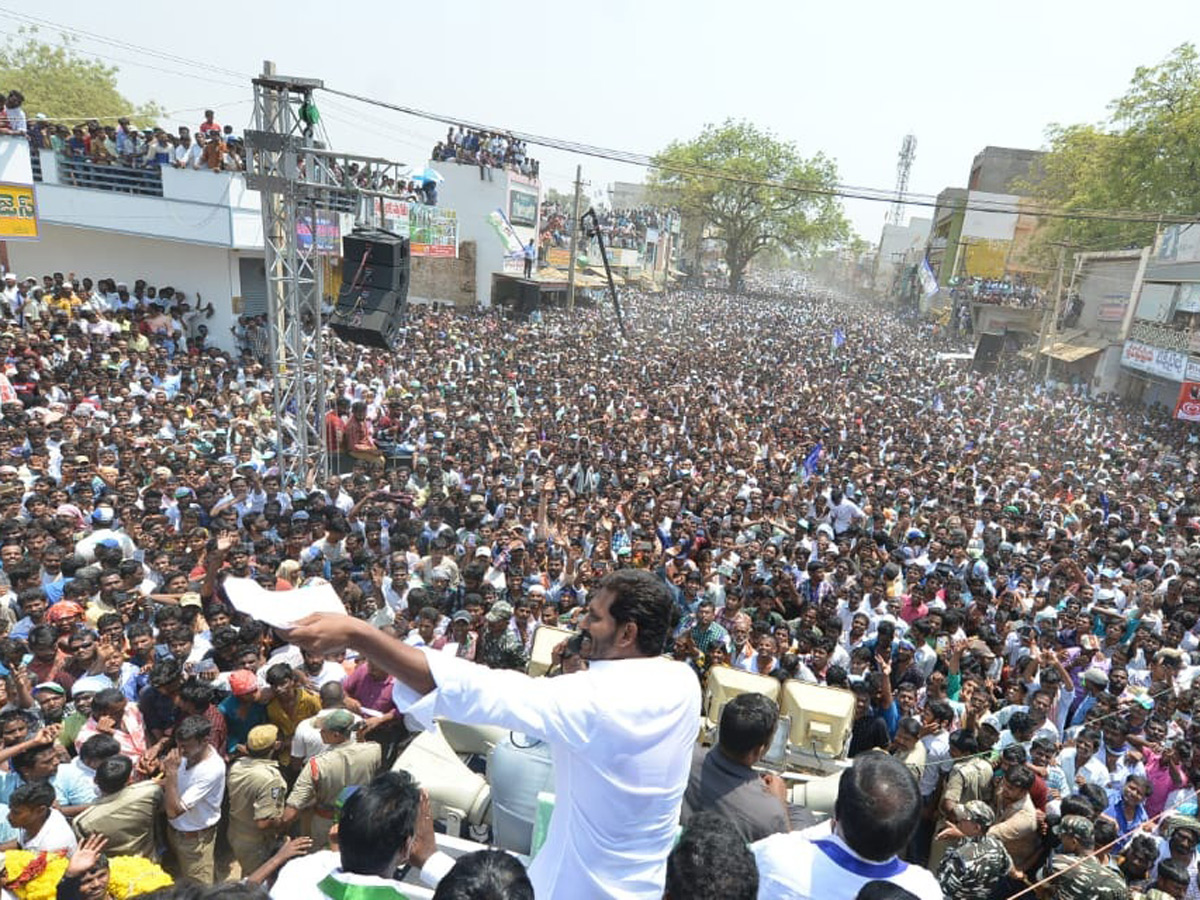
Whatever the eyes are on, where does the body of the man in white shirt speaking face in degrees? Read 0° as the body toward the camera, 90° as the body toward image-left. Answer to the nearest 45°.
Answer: approximately 135°

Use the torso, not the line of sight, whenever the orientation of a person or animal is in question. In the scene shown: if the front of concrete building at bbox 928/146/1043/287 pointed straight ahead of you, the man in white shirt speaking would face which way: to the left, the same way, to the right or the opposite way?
to the right

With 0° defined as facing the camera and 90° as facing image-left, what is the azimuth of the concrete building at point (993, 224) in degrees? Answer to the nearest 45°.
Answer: approximately 45°

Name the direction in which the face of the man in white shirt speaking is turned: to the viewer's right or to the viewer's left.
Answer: to the viewer's left

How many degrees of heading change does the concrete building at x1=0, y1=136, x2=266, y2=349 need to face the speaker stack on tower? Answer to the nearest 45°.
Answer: approximately 45° to its right

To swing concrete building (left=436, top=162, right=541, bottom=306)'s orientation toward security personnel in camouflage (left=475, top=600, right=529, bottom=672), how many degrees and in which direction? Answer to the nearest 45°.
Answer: approximately 45° to its right

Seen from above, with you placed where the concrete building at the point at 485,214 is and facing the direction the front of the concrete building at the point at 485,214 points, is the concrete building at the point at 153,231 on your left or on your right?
on your right

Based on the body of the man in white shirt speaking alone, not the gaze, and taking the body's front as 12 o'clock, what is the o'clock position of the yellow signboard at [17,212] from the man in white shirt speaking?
The yellow signboard is roughly at 12 o'clock from the man in white shirt speaking.
